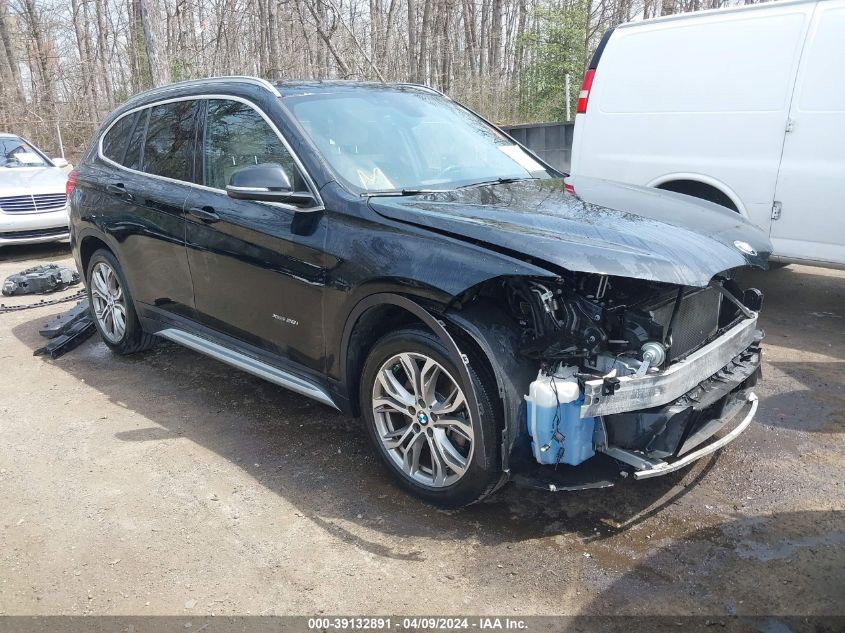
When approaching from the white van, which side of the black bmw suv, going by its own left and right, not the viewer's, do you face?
left

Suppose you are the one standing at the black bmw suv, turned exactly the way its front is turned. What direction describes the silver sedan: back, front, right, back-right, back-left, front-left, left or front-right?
back

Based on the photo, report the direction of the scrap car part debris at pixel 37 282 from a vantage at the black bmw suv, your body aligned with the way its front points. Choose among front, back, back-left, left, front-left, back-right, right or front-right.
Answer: back

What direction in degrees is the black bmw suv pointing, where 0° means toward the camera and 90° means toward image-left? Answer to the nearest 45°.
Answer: approximately 315°
